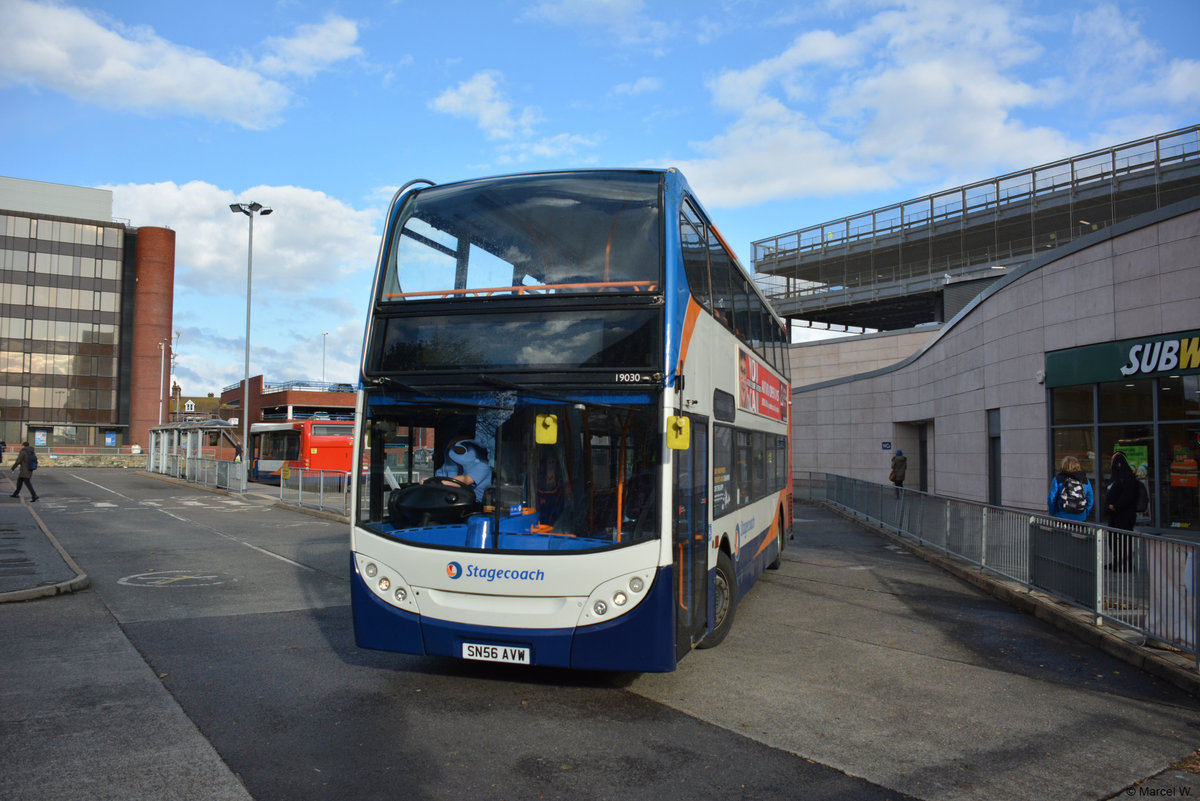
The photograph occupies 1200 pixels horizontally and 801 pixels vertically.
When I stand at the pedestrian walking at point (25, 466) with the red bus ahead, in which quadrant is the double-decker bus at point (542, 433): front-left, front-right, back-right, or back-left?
back-right

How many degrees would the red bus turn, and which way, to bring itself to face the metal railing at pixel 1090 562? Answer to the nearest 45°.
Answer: approximately 135° to its left

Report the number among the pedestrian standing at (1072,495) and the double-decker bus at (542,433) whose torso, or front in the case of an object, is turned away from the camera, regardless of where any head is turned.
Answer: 1

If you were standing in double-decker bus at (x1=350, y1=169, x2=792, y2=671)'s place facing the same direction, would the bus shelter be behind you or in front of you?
behind

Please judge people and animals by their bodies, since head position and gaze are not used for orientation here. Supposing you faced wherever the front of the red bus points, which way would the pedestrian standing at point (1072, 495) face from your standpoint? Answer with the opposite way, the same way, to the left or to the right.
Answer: to the right

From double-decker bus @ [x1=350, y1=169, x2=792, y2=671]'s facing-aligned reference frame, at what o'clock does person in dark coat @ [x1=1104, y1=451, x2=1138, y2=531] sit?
The person in dark coat is roughly at 8 o'clock from the double-decker bus.

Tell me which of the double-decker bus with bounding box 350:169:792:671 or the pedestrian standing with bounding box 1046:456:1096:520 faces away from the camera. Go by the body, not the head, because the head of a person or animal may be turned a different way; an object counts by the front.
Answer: the pedestrian standing

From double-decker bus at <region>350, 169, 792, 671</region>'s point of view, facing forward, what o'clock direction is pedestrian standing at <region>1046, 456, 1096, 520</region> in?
The pedestrian standing is roughly at 8 o'clock from the double-decker bus.

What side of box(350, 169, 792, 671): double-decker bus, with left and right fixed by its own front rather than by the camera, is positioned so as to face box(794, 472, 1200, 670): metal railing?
left

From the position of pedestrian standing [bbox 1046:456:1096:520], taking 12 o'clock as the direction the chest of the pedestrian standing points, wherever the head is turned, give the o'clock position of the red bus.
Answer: The red bus is roughly at 10 o'clock from the pedestrian standing.

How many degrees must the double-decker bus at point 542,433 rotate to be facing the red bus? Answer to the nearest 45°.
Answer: approximately 180°

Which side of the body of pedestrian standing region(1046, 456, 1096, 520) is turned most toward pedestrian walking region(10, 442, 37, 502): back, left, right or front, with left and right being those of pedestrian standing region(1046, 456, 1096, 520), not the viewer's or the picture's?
left

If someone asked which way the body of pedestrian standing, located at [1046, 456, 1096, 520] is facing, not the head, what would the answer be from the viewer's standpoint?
away from the camera
